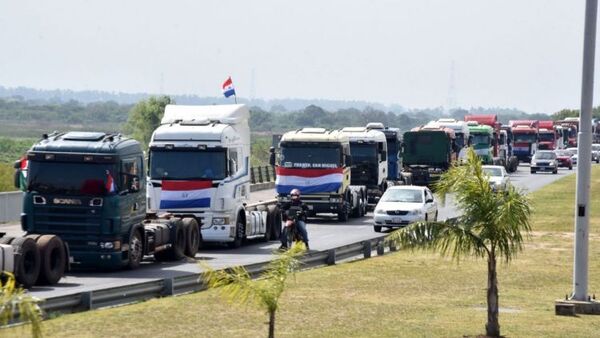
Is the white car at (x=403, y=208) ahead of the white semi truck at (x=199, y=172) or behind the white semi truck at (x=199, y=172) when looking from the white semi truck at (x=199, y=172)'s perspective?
behind

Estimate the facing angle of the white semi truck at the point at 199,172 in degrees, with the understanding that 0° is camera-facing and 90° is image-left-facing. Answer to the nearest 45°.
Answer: approximately 45°

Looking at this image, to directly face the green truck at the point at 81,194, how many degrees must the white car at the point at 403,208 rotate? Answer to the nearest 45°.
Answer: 0° — it already faces it

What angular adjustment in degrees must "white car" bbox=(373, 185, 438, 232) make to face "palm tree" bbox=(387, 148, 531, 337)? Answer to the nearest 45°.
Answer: approximately 45° to its left

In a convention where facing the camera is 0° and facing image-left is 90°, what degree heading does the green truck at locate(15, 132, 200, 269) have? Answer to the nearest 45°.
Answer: approximately 45°

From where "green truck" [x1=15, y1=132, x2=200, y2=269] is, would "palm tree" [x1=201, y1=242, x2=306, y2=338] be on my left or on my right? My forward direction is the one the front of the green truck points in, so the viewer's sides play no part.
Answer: on my left

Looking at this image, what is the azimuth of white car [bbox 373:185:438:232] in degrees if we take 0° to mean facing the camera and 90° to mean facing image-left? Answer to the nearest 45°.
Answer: approximately 45°
